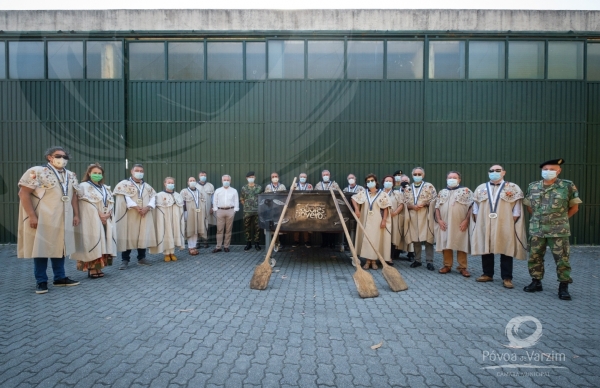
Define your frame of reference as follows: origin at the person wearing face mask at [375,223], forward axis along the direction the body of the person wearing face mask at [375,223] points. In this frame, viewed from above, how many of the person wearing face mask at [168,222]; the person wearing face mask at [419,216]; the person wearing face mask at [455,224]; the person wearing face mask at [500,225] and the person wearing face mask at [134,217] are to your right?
2

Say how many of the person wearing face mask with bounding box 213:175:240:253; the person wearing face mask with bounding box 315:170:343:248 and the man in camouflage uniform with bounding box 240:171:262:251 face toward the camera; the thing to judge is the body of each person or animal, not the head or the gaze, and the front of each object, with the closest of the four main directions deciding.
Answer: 3

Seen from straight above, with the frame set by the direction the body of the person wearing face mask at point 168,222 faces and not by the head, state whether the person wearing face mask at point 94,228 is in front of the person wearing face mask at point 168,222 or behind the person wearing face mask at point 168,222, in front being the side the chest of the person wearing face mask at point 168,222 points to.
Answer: in front

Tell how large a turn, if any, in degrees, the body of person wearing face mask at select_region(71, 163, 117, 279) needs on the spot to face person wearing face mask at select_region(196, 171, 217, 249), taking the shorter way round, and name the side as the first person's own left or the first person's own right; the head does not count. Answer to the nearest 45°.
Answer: approximately 90° to the first person's own left

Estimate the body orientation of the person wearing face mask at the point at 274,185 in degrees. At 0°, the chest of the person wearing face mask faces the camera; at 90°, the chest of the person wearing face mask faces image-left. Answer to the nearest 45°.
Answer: approximately 0°

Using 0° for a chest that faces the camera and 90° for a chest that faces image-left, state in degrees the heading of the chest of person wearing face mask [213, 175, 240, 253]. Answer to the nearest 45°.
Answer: approximately 0°

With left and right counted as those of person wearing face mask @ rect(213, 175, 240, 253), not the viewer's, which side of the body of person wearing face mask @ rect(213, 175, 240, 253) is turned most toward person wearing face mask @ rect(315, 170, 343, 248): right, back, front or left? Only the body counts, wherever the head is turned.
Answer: left

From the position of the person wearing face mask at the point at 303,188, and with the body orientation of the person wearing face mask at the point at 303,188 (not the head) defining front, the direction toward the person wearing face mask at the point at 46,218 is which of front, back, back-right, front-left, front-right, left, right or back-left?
front-right

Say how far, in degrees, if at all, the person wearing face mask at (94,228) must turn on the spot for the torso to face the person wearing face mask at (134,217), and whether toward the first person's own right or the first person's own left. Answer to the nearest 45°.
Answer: approximately 90° to the first person's own left

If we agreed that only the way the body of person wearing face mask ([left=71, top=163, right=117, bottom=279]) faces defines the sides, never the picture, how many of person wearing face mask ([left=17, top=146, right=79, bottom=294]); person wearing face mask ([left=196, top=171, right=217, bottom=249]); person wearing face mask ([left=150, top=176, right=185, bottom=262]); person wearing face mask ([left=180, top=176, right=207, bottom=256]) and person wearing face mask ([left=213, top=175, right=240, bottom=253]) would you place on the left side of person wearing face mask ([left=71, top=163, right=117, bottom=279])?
4

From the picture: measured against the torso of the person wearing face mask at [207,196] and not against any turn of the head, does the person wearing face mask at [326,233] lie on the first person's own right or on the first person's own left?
on the first person's own left

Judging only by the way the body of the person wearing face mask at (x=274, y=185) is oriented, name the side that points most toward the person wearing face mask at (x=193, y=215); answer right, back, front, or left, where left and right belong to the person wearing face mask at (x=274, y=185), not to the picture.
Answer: right

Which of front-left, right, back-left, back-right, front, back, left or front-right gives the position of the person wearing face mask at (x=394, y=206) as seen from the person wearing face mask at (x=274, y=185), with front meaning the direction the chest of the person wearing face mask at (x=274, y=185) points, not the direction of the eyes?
front-left

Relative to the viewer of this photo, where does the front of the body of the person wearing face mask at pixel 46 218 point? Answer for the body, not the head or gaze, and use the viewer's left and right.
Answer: facing the viewer and to the right of the viewer
